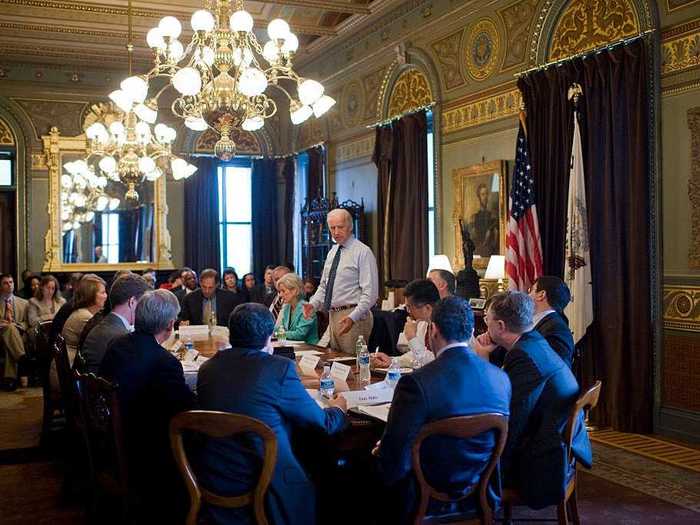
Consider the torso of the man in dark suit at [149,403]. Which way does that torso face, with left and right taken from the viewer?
facing away from the viewer and to the right of the viewer

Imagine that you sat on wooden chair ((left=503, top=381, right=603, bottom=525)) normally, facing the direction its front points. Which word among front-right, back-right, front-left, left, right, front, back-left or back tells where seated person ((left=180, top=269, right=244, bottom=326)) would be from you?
front-right

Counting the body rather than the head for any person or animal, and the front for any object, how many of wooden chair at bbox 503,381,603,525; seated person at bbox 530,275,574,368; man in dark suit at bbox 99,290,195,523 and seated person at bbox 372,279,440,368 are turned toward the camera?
0

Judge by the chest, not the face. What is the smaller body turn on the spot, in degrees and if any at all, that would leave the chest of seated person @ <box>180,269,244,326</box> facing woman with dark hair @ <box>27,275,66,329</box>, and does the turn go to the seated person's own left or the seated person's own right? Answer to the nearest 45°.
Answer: approximately 135° to the seated person's own right

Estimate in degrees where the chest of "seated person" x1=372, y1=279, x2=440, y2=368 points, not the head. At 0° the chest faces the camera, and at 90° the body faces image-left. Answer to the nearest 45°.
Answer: approximately 90°

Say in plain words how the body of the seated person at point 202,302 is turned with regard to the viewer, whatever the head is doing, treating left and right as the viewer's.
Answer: facing the viewer

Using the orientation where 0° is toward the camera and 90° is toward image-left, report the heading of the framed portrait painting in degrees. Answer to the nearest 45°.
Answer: approximately 45°

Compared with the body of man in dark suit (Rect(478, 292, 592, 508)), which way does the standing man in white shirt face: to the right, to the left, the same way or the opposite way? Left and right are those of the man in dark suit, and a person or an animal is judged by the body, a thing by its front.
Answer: to the left

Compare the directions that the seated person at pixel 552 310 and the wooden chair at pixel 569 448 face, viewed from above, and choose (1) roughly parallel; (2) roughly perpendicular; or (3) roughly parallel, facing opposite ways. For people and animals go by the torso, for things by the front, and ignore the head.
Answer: roughly parallel

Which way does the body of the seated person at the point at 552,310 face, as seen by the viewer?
to the viewer's left

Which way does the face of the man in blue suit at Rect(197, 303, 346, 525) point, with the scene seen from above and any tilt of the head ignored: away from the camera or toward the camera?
away from the camera

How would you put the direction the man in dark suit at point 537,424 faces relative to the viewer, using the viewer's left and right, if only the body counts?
facing away from the viewer and to the left of the viewer

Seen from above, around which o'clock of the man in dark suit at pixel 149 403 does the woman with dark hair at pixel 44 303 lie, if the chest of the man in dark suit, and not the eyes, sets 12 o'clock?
The woman with dark hair is roughly at 10 o'clock from the man in dark suit.

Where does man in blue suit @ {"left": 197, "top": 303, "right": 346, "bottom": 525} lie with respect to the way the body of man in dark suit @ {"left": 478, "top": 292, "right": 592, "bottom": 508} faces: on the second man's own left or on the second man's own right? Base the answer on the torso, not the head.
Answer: on the second man's own left

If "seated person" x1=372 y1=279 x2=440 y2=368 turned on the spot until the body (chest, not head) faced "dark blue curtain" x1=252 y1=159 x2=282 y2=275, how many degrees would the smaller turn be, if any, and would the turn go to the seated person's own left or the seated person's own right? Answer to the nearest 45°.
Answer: approximately 90° to the seated person's own right

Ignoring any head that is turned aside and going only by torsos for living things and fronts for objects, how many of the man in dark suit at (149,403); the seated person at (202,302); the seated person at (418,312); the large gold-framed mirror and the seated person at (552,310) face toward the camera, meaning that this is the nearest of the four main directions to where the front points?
2

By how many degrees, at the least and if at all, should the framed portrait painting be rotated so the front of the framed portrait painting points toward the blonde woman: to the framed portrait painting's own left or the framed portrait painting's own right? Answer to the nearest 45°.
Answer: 0° — it already faces them

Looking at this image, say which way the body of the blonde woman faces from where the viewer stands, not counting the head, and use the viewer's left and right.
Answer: facing the viewer and to the left of the viewer
